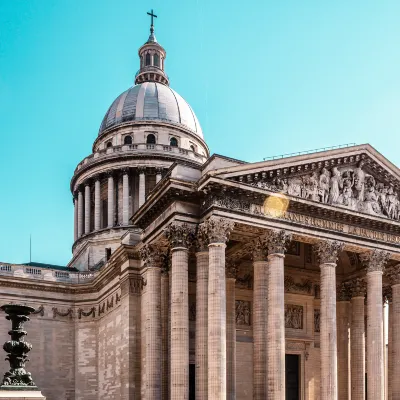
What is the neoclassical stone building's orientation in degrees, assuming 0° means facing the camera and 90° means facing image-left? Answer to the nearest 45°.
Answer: approximately 315°
